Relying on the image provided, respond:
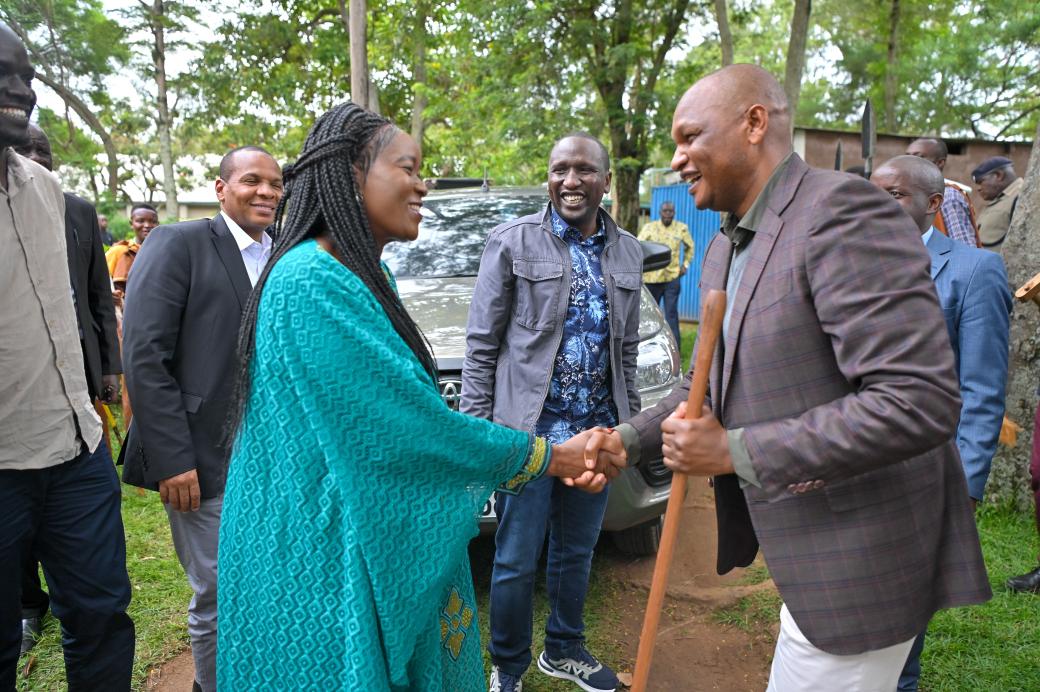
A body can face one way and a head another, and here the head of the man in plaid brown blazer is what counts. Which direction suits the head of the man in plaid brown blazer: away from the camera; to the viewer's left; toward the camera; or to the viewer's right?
to the viewer's left

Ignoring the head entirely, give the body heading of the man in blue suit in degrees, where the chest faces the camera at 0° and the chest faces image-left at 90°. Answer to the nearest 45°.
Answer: approximately 45°

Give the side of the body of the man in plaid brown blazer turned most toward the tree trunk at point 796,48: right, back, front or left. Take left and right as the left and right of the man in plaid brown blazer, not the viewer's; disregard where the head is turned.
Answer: right

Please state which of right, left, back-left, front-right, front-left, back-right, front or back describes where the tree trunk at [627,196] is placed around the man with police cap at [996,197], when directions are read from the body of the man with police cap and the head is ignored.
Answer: front-right

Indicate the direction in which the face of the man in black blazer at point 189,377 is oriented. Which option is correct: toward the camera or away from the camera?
toward the camera

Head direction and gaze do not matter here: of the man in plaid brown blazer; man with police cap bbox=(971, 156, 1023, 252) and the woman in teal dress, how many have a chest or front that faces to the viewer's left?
2

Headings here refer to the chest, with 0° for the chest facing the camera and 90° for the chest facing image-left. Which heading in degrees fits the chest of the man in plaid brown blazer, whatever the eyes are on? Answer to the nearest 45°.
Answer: approximately 90°

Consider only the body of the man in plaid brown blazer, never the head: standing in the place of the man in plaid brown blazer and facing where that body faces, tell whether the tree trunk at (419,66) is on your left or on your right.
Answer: on your right

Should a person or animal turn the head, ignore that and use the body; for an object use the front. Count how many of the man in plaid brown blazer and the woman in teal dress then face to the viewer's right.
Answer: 1

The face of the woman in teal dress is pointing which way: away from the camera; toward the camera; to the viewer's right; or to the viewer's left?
to the viewer's right

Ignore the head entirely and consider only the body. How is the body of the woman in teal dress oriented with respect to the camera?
to the viewer's right
